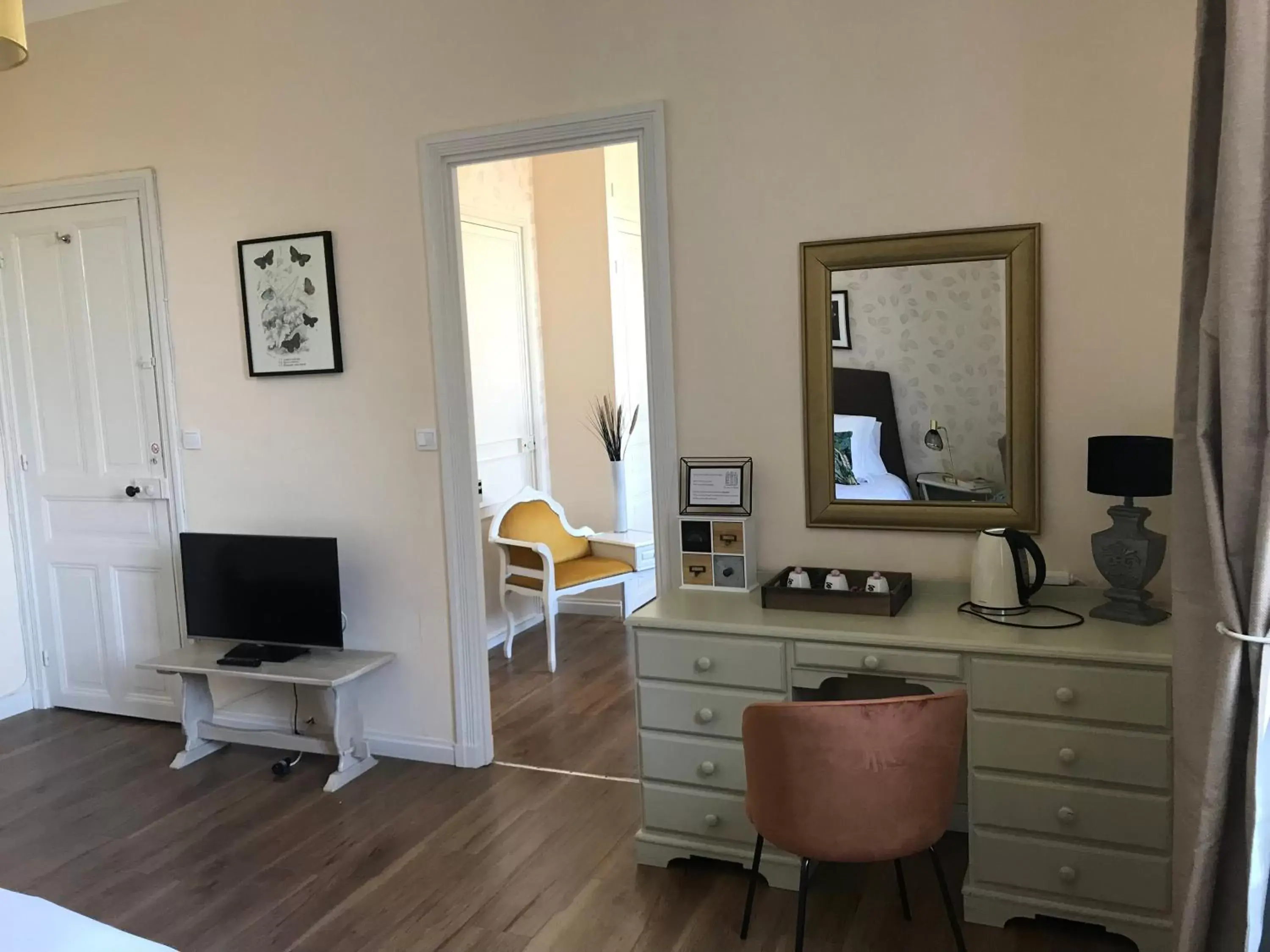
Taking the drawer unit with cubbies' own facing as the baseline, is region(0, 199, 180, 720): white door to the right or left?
on its right

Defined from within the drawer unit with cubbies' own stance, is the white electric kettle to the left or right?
on its left

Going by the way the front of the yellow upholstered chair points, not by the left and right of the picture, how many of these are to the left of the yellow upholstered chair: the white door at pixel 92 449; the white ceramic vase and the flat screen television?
1

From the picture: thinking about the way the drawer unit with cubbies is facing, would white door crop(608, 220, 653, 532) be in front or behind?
behind

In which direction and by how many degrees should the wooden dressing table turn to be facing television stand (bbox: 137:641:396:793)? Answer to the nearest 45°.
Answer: approximately 90° to its right

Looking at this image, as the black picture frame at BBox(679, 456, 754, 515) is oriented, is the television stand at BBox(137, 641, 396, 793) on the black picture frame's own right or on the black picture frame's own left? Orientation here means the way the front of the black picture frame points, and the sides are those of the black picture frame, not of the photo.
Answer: on the black picture frame's own right

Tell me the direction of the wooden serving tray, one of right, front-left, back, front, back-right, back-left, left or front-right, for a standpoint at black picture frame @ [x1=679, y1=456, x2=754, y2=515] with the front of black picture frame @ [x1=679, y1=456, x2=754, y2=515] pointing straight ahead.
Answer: front-left

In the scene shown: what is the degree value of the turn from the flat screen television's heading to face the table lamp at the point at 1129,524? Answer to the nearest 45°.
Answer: approximately 45° to its left
